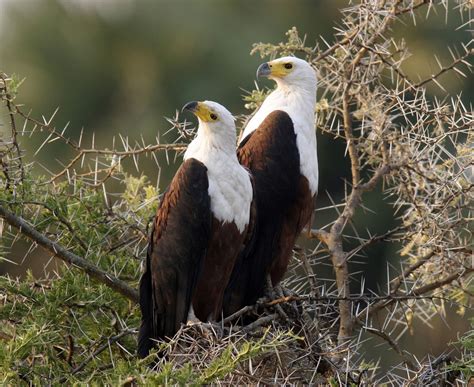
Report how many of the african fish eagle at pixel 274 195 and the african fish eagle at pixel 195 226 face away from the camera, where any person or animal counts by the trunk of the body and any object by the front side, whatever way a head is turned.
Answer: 0

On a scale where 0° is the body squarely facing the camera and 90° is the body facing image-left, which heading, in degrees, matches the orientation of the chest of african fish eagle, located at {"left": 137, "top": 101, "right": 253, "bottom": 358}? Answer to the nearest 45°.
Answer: approximately 315°

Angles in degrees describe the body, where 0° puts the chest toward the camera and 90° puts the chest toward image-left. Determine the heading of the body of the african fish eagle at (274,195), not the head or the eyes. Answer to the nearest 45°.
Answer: approximately 270°
